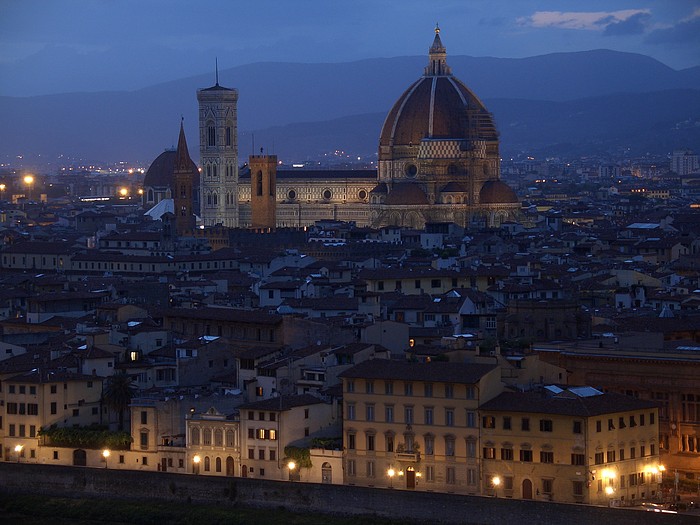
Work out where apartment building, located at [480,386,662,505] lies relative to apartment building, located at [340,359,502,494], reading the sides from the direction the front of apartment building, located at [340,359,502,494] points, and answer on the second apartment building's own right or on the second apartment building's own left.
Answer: on the second apartment building's own left

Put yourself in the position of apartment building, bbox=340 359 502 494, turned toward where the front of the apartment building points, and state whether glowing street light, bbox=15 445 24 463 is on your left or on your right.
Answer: on your right

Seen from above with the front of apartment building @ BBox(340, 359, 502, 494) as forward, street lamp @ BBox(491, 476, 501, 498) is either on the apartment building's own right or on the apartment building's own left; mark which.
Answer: on the apartment building's own left

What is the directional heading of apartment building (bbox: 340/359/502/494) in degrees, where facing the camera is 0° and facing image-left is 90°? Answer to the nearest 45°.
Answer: approximately 0°
